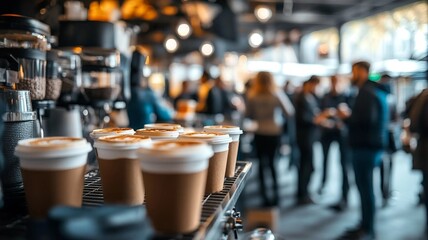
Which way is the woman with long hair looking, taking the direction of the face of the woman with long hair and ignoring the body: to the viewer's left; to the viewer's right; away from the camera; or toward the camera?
away from the camera

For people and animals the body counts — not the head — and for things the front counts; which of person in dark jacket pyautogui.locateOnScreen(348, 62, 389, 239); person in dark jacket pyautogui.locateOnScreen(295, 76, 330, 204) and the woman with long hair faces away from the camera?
the woman with long hair

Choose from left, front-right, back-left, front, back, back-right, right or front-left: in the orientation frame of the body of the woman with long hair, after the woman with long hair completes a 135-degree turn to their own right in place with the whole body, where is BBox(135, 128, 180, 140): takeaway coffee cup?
front-right

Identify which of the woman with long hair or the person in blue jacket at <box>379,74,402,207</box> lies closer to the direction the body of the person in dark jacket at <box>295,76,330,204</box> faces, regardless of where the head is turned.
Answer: the person in blue jacket

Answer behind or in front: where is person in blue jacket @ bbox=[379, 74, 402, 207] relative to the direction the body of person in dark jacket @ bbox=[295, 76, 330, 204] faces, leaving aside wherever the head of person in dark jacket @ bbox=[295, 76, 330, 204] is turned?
in front

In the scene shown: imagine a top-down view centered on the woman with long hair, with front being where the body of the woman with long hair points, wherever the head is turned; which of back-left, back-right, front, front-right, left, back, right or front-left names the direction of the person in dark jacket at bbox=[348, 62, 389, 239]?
back-right

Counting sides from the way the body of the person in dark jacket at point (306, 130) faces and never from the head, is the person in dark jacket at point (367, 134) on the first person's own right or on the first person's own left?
on the first person's own right

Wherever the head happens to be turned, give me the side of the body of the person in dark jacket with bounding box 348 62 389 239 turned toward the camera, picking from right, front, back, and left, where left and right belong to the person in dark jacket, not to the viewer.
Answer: left

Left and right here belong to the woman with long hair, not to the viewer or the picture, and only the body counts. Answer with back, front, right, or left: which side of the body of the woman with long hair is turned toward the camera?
back

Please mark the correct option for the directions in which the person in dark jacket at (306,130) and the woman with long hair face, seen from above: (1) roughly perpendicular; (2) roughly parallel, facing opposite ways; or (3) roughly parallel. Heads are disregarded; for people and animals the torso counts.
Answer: roughly perpendicular

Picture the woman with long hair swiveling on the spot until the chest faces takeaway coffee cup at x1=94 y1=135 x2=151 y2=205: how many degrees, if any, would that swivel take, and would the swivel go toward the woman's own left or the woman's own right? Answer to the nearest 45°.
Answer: approximately 180°

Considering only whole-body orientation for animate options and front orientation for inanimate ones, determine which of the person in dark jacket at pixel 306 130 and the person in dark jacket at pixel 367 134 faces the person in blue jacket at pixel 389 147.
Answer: the person in dark jacket at pixel 306 130

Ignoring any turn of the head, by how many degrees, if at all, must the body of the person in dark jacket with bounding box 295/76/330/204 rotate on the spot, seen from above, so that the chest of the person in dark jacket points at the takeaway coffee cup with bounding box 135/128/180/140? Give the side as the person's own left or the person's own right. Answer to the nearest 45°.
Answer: approximately 90° to the person's own right

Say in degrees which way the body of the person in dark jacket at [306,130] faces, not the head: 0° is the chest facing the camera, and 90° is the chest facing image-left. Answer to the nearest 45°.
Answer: approximately 270°
